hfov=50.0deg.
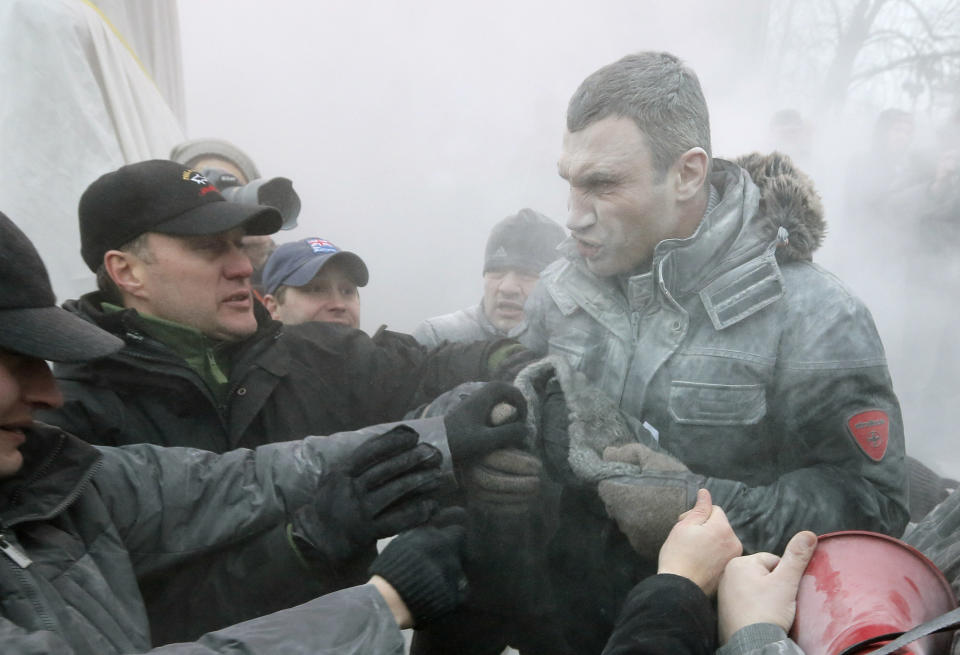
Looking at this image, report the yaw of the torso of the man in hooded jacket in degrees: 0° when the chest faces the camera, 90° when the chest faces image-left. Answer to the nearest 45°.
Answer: approximately 45°
